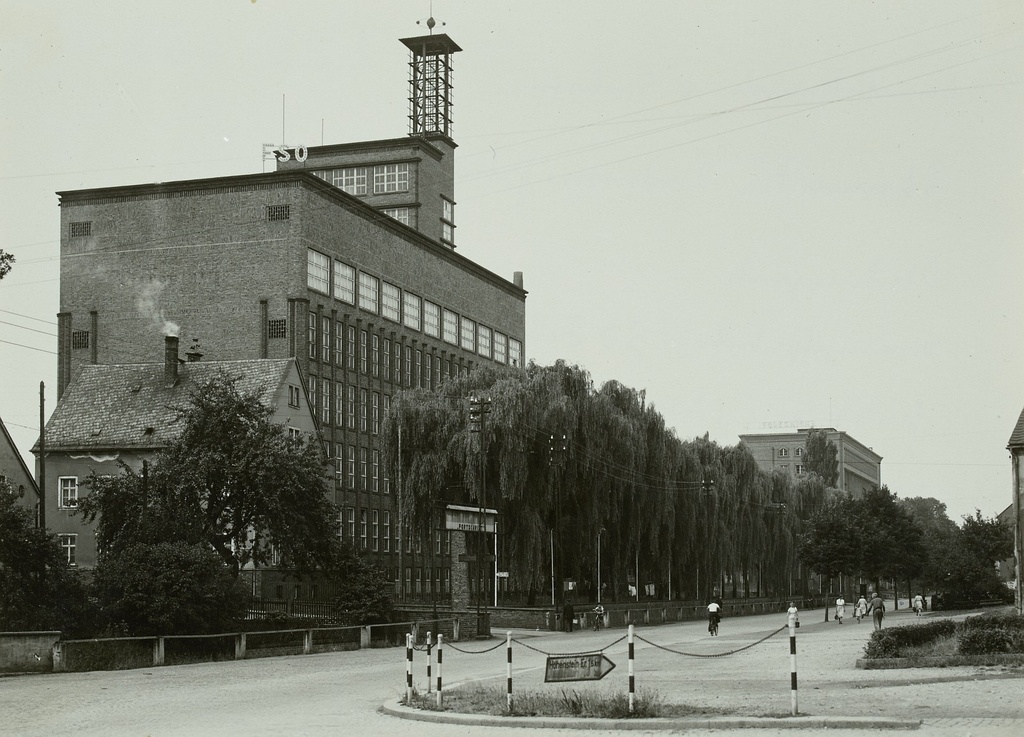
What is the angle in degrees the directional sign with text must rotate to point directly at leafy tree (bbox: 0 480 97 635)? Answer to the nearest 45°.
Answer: approximately 135° to its right

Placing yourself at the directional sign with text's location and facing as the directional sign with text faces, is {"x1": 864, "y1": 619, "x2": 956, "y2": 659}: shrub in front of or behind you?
behind

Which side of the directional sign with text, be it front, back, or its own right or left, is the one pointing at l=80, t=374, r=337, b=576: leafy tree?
back

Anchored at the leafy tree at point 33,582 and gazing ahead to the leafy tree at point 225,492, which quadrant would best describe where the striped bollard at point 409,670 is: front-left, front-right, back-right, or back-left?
back-right

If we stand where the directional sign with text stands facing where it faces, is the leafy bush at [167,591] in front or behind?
behind

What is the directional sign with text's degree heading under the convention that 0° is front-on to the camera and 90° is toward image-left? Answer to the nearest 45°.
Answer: approximately 0°
